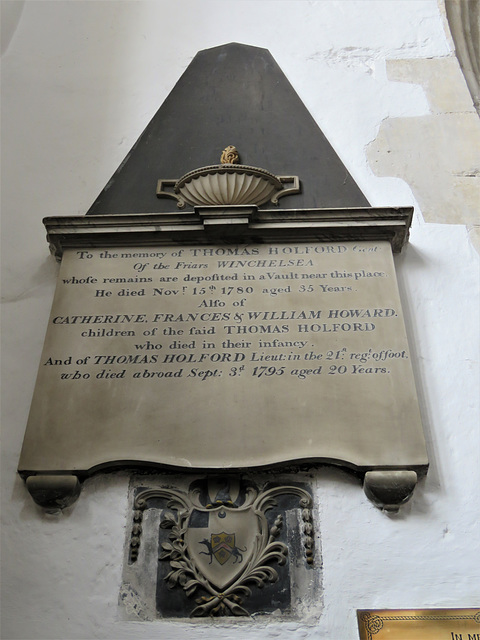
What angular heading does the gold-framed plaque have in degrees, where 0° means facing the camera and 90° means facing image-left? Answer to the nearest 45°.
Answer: approximately 0°

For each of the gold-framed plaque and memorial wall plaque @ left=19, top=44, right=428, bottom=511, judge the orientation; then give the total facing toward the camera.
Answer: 2
